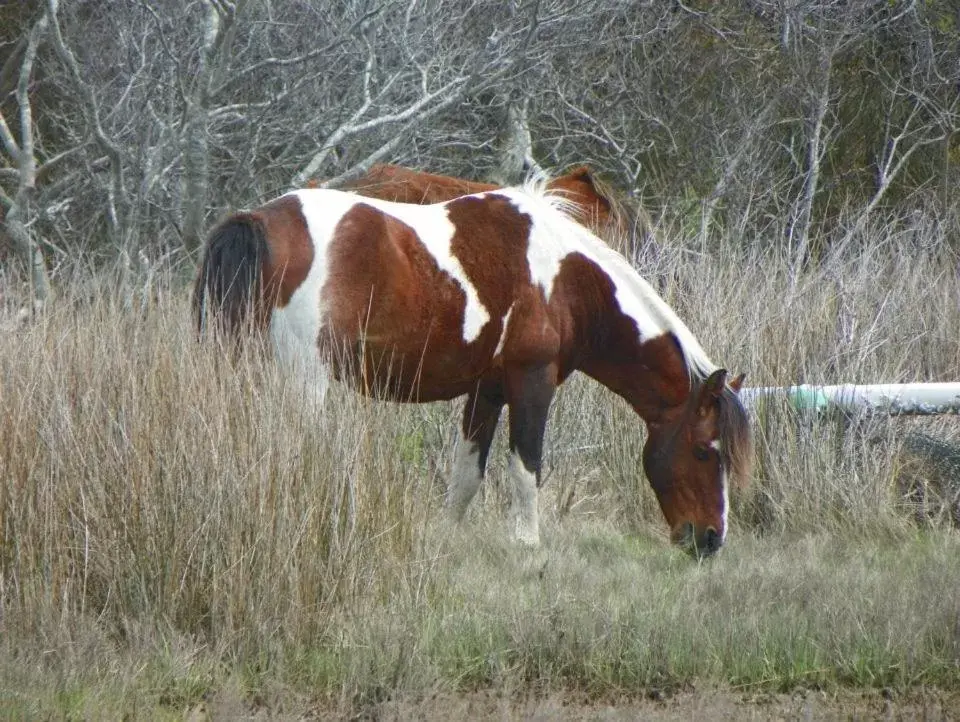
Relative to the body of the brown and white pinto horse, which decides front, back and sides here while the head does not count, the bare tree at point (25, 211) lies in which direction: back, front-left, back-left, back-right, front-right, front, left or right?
back-left

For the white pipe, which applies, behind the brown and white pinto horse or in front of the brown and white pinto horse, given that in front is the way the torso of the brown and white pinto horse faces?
in front

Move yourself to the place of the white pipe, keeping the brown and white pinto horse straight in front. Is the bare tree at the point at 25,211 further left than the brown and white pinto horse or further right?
right

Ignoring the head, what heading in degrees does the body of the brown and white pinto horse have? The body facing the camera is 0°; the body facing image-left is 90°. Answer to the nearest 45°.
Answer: approximately 270°

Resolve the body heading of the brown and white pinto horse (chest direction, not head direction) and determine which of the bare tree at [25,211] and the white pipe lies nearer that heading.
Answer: the white pipe
